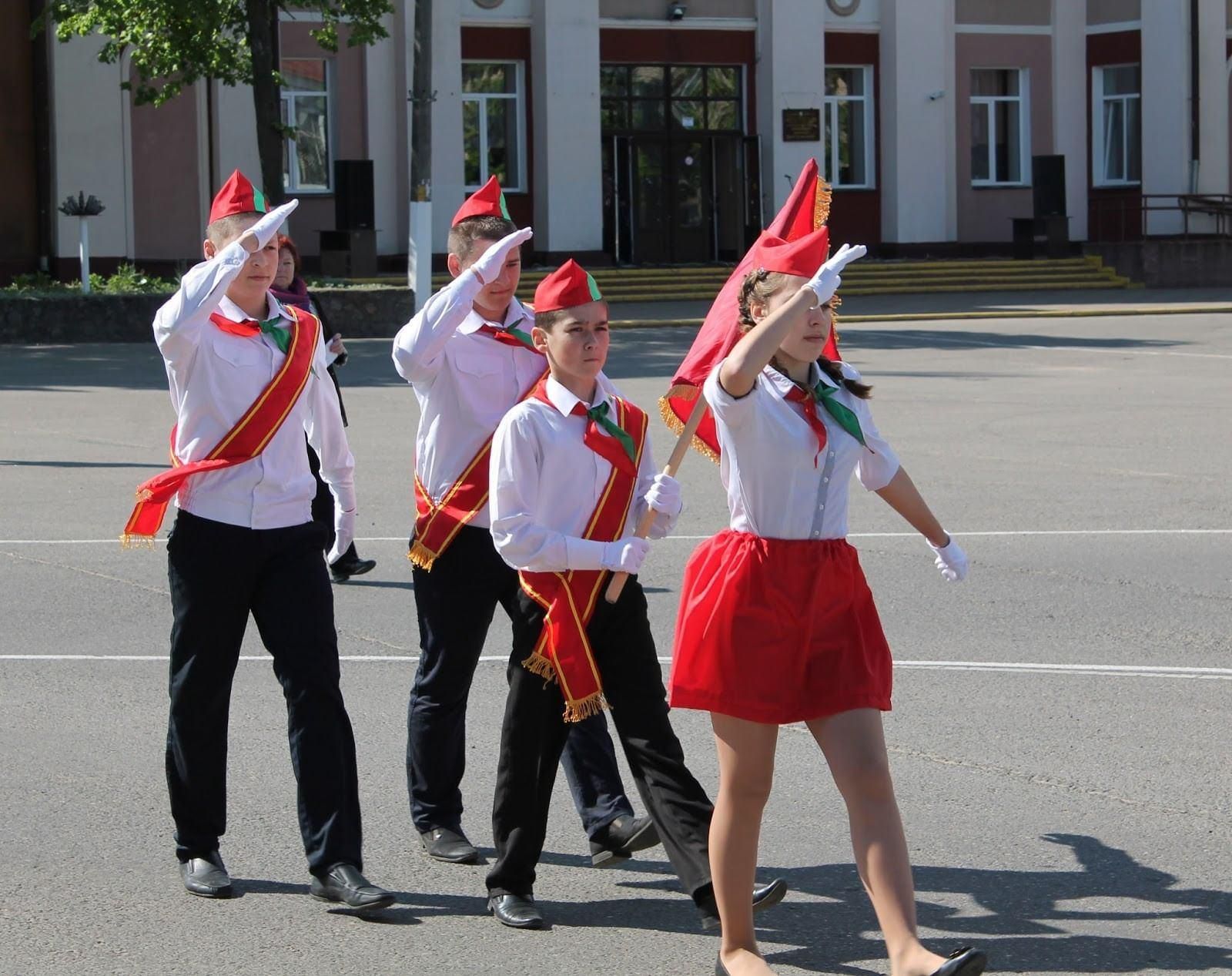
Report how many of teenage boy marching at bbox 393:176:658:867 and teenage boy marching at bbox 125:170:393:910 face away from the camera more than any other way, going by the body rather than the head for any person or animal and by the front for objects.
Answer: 0

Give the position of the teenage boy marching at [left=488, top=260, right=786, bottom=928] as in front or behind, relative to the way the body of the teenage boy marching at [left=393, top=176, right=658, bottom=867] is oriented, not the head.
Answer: in front

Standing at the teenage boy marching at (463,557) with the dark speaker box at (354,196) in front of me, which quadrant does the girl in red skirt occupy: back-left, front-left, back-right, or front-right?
back-right

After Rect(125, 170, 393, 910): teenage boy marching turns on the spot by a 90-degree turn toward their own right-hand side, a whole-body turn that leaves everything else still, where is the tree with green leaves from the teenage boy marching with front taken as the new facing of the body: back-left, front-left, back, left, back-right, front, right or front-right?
back-right

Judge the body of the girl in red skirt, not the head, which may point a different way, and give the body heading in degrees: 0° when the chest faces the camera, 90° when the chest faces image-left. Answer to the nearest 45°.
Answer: approximately 315°

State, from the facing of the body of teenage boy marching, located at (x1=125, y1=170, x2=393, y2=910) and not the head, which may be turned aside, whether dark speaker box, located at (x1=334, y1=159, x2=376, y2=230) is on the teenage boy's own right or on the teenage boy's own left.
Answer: on the teenage boy's own left

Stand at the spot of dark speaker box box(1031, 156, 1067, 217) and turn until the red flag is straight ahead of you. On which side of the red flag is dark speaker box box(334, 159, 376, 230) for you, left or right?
right

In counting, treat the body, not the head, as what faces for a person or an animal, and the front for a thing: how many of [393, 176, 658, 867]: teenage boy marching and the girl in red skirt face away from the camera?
0
